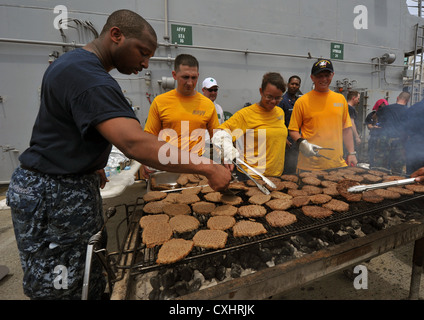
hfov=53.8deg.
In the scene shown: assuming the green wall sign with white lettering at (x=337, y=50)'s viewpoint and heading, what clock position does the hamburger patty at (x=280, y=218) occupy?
The hamburger patty is roughly at 12 o'clock from the green wall sign with white lettering.

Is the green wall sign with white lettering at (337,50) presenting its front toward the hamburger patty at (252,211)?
yes

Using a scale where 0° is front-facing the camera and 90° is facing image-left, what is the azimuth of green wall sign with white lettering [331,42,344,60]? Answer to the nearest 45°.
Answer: approximately 0°

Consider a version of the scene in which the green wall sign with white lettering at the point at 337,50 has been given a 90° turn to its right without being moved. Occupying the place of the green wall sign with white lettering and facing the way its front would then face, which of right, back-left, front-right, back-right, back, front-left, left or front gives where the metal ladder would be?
back-right

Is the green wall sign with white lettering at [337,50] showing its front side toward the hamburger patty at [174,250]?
yes

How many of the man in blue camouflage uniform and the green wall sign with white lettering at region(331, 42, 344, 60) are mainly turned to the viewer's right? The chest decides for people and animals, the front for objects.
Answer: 1

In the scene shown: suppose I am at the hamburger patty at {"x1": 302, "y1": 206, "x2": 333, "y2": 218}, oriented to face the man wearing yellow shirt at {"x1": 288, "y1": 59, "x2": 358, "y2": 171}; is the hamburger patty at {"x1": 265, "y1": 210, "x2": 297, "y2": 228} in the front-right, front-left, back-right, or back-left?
back-left

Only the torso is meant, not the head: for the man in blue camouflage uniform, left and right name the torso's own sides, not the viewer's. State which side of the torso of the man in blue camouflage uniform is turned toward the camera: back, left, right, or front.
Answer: right

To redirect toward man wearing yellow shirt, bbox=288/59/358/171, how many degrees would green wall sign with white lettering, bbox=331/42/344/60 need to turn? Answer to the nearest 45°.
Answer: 0° — it already faces them
